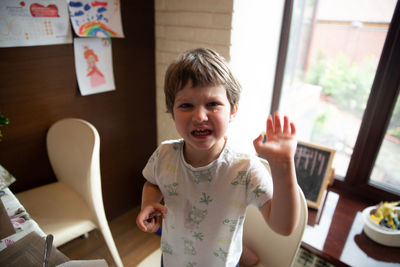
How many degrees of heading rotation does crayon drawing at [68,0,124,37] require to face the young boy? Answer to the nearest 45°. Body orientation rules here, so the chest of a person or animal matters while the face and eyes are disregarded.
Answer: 0° — it already faces them

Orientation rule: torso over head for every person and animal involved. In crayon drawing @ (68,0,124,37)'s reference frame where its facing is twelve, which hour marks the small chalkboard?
The small chalkboard is roughly at 10 o'clock from the crayon drawing.

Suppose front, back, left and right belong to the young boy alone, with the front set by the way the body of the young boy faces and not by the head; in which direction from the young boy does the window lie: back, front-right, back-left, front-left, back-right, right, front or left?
back-left

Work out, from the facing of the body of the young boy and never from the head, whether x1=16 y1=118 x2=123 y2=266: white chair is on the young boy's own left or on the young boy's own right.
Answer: on the young boy's own right

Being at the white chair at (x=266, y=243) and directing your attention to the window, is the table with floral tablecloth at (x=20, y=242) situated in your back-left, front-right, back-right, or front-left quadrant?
back-left
